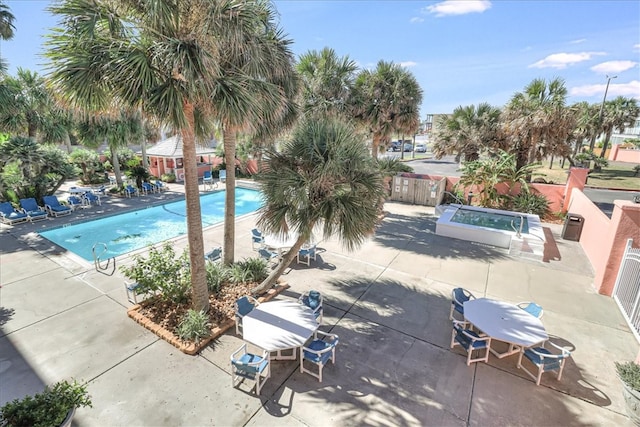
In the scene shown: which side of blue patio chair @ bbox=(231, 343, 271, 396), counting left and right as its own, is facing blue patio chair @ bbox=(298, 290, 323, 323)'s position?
front

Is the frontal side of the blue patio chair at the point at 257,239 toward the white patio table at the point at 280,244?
yes

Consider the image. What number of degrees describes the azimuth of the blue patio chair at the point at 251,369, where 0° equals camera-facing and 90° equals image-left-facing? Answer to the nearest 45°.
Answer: approximately 225°

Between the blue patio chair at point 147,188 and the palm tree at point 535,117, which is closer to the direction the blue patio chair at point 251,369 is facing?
the palm tree

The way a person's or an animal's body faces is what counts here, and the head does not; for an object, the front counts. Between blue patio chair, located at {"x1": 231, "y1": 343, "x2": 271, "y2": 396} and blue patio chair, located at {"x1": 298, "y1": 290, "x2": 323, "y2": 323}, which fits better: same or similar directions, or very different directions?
very different directions

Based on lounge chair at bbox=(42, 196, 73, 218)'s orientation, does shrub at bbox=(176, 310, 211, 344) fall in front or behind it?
in front

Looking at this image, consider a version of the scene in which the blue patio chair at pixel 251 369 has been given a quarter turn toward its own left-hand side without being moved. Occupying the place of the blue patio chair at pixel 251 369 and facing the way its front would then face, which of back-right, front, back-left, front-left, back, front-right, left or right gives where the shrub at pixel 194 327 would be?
front

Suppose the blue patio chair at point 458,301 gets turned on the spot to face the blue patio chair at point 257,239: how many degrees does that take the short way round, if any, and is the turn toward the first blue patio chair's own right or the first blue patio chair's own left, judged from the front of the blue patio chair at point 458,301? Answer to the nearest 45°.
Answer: approximately 135° to the first blue patio chair's own right

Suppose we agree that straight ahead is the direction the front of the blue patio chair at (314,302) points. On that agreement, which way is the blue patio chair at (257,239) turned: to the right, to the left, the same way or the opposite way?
to the left

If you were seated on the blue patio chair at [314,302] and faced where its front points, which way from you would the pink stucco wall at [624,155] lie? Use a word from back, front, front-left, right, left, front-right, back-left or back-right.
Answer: back
